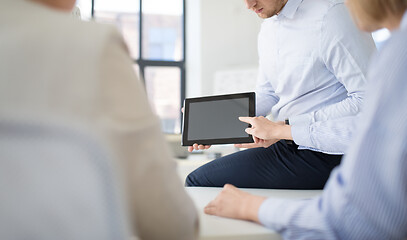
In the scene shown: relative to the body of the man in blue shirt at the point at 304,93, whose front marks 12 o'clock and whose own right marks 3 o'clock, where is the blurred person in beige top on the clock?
The blurred person in beige top is roughly at 11 o'clock from the man in blue shirt.

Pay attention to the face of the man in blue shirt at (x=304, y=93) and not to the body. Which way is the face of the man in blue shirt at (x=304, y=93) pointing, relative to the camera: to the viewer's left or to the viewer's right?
to the viewer's left

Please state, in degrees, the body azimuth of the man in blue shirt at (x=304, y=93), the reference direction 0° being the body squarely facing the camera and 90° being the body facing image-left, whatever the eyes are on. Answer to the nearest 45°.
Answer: approximately 45°

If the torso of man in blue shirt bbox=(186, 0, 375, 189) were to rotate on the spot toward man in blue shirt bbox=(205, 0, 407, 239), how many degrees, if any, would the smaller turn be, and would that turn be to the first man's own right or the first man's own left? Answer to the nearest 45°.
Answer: approximately 45° to the first man's own left

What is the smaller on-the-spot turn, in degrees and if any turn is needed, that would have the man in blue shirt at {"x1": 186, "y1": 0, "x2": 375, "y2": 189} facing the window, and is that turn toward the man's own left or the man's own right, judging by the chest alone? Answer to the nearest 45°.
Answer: approximately 90° to the man's own right
